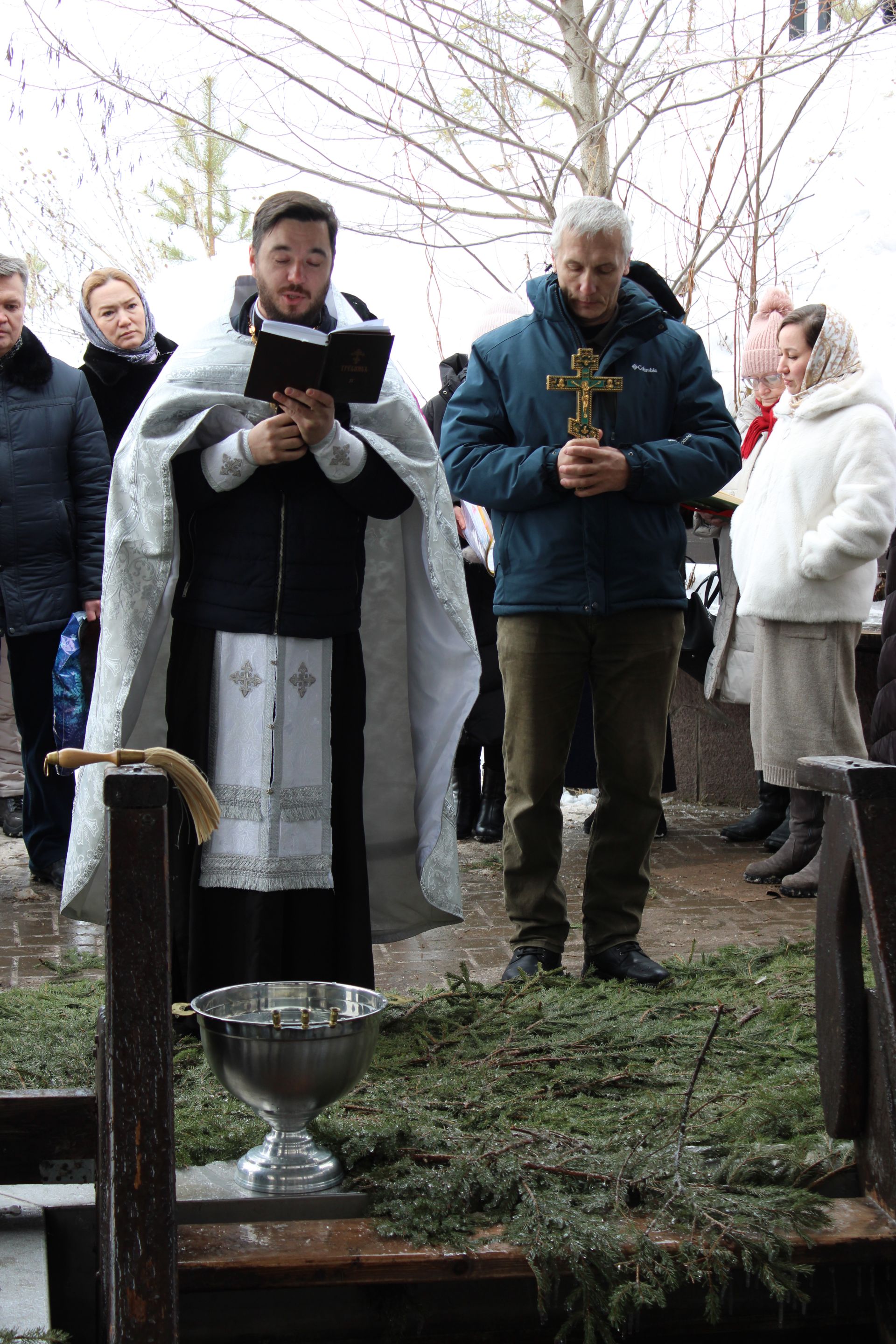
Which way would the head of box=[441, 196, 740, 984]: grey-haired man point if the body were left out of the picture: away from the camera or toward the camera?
toward the camera

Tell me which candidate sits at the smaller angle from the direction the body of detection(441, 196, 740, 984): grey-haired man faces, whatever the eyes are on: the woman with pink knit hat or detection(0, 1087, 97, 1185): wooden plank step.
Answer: the wooden plank step

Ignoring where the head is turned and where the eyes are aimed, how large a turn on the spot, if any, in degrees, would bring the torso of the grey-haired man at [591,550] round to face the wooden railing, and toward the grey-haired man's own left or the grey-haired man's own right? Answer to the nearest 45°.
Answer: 0° — they already face it

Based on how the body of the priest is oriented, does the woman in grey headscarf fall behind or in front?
behind

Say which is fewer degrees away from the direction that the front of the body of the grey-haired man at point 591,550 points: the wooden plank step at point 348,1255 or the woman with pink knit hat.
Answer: the wooden plank step

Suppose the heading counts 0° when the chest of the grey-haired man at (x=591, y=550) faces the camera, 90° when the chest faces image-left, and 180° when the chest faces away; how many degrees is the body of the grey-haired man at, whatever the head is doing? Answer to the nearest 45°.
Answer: approximately 0°

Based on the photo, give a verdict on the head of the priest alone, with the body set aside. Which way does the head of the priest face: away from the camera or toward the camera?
toward the camera

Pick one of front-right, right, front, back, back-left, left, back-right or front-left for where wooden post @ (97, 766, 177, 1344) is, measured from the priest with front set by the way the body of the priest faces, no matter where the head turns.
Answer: front

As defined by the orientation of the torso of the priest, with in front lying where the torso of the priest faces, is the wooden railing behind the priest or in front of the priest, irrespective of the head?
in front

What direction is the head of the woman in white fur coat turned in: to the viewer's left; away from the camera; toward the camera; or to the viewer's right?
to the viewer's left

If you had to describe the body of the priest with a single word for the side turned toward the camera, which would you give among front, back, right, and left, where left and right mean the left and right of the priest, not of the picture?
front

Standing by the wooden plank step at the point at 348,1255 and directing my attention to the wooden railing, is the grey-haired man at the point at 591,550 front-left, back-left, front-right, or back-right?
front-left

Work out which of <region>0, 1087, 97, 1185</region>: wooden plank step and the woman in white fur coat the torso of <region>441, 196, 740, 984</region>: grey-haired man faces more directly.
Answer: the wooden plank step

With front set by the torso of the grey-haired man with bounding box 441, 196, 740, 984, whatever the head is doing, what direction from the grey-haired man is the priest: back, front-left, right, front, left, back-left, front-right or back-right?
front-right

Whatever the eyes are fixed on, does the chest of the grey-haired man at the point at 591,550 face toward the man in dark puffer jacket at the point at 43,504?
no

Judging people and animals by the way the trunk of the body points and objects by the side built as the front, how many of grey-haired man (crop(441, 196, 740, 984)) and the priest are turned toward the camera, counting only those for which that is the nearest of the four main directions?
2

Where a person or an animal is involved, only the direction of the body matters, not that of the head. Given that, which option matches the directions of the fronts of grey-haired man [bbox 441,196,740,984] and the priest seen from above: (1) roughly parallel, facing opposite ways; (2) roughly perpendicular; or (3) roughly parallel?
roughly parallel
